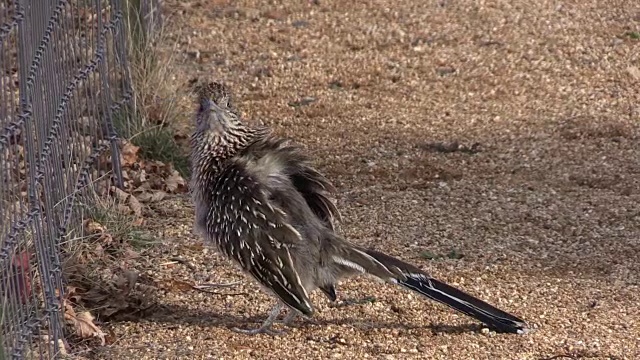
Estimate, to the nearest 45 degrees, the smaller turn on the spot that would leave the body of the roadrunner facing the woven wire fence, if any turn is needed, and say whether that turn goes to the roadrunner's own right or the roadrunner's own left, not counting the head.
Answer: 0° — it already faces it

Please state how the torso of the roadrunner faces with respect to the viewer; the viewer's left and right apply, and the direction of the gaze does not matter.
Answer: facing to the left of the viewer
